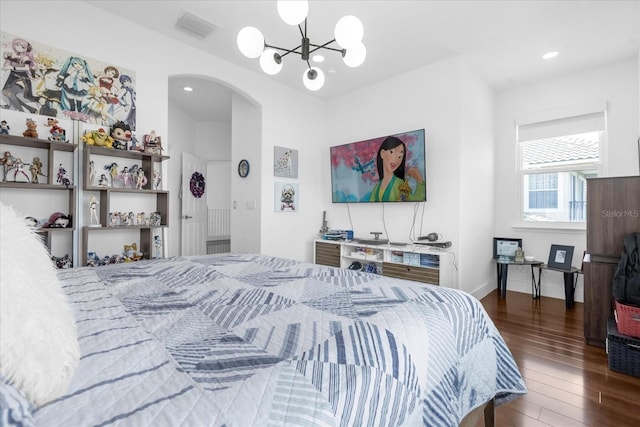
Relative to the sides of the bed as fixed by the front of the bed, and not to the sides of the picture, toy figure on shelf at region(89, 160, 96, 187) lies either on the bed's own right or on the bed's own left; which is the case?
on the bed's own left

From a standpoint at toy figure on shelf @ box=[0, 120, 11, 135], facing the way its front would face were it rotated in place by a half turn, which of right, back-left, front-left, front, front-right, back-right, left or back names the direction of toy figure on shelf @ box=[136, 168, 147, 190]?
right

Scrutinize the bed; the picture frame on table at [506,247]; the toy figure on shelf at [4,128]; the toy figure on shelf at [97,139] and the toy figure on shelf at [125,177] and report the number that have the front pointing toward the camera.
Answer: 4

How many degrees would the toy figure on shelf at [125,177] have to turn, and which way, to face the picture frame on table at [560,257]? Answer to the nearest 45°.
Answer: approximately 45° to its left

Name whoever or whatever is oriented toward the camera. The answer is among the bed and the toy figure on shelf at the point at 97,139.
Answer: the toy figure on shelf

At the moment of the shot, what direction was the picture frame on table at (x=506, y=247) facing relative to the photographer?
facing the viewer

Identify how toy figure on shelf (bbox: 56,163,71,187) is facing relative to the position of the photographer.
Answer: facing the viewer and to the right of the viewer

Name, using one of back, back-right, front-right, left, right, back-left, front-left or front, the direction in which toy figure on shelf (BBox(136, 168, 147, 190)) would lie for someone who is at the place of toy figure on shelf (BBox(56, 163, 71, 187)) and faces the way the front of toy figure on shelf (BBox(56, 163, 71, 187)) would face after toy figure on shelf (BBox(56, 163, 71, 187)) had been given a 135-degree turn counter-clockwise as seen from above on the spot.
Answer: right

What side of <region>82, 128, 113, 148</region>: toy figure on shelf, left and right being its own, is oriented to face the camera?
front

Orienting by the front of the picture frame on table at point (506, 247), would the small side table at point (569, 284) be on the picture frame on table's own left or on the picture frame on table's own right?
on the picture frame on table's own left

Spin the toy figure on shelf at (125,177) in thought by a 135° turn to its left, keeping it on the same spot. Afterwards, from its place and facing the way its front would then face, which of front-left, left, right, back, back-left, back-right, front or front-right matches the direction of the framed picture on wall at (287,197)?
front-right

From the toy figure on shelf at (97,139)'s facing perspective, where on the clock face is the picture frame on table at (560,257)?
The picture frame on table is roughly at 10 o'clock from the toy figure on shelf.

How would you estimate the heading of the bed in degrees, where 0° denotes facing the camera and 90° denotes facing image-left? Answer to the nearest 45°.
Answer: approximately 225°

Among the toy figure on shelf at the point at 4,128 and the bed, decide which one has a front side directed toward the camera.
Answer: the toy figure on shelf

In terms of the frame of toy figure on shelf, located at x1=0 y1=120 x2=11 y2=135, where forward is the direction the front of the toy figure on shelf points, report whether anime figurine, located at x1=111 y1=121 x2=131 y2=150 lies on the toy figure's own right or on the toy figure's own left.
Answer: on the toy figure's own left

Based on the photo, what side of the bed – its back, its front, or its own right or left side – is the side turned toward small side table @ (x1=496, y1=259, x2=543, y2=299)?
front

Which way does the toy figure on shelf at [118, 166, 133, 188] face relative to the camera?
toward the camera
